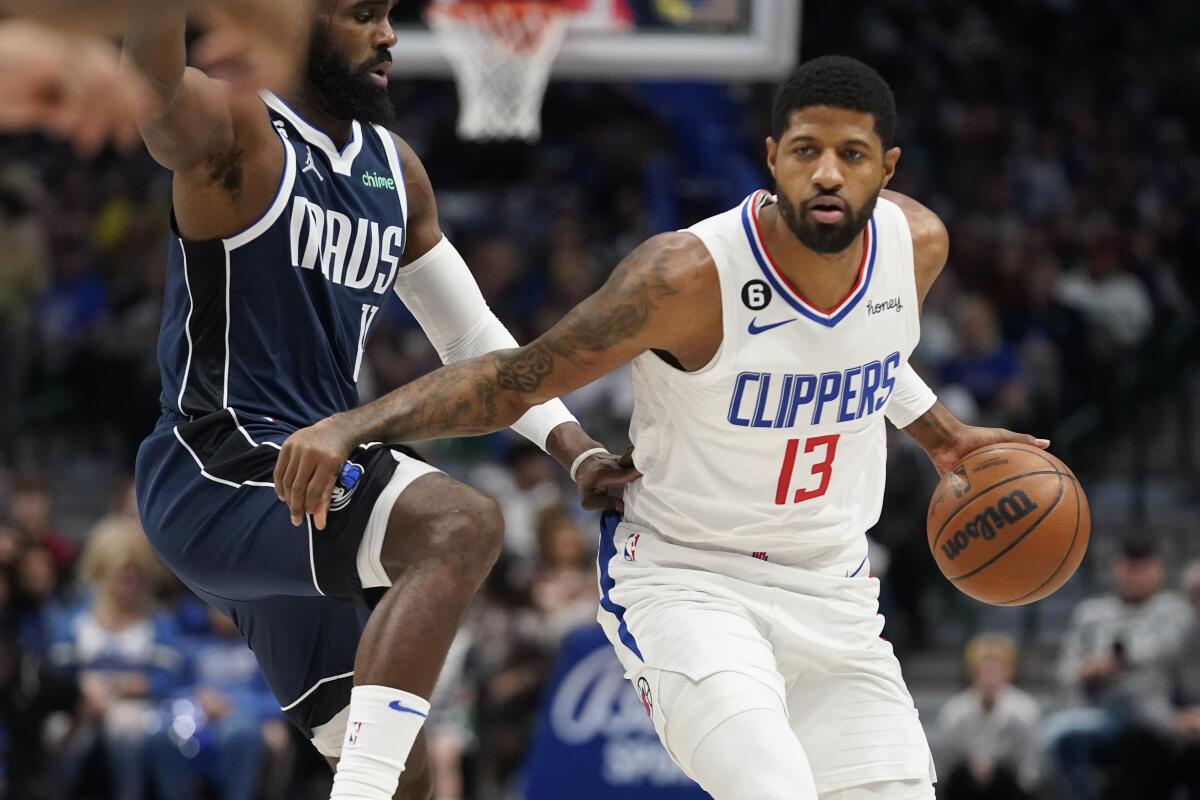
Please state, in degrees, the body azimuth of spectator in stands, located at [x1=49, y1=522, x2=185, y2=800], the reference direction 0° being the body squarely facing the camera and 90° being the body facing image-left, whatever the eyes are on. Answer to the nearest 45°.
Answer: approximately 0°

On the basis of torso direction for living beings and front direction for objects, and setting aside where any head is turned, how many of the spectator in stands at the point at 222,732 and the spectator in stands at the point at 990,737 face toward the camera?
2

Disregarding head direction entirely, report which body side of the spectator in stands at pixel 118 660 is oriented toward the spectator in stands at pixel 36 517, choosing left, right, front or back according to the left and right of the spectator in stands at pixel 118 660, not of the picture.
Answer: back

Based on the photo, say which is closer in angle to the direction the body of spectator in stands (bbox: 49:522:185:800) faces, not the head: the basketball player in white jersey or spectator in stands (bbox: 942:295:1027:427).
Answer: the basketball player in white jersey

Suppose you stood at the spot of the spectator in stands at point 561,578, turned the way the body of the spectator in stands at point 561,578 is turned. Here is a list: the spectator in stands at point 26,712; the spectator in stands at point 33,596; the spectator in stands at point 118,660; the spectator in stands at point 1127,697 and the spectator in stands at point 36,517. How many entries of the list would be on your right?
4

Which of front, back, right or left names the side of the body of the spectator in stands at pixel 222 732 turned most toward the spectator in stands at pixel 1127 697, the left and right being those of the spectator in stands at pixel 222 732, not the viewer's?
left
